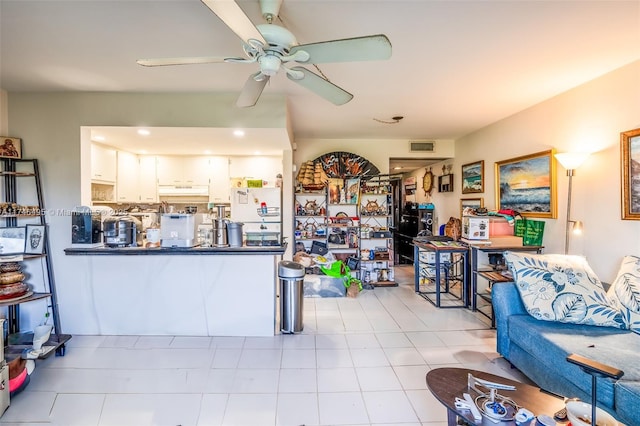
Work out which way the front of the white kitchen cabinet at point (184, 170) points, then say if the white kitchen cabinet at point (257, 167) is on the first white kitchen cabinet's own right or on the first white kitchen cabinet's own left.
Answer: on the first white kitchen cabinet's own left

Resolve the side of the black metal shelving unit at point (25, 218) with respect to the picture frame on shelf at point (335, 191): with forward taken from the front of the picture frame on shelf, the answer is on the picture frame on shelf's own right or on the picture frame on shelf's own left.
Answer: on the picture frame on shelf's own right

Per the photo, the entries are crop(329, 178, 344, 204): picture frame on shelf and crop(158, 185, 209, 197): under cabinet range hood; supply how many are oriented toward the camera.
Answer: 2
